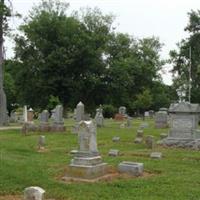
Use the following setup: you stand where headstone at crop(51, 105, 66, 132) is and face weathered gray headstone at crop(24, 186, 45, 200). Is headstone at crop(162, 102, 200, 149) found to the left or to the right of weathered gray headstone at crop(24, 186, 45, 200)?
left

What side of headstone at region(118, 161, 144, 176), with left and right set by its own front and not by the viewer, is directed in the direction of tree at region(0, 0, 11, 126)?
right

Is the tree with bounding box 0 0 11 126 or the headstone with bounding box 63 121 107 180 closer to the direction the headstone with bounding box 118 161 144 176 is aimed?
the headstone

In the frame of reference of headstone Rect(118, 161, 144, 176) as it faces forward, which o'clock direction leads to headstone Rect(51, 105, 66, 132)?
headstone Rect(51, 105, 66, 132) is roughly at 4 o'clock from headstone Rect(118, 161, 144, 176).

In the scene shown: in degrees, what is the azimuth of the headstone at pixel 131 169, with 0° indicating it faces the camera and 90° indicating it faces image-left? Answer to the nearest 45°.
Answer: approximately 45°

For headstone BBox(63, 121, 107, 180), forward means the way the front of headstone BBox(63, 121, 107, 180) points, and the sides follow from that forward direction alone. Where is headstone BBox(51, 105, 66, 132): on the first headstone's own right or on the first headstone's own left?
on the first headstone's own right
